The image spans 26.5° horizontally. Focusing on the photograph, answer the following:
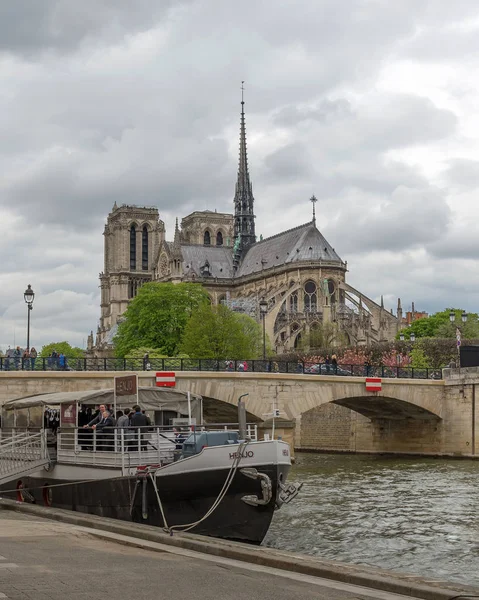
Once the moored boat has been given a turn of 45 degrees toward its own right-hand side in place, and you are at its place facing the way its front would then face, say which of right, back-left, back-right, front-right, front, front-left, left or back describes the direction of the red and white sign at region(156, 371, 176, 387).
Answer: back

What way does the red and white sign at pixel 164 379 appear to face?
toward the camera

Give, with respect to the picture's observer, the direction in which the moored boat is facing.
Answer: facing the viewer and to the right of the viewer

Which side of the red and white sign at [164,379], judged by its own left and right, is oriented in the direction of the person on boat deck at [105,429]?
front
